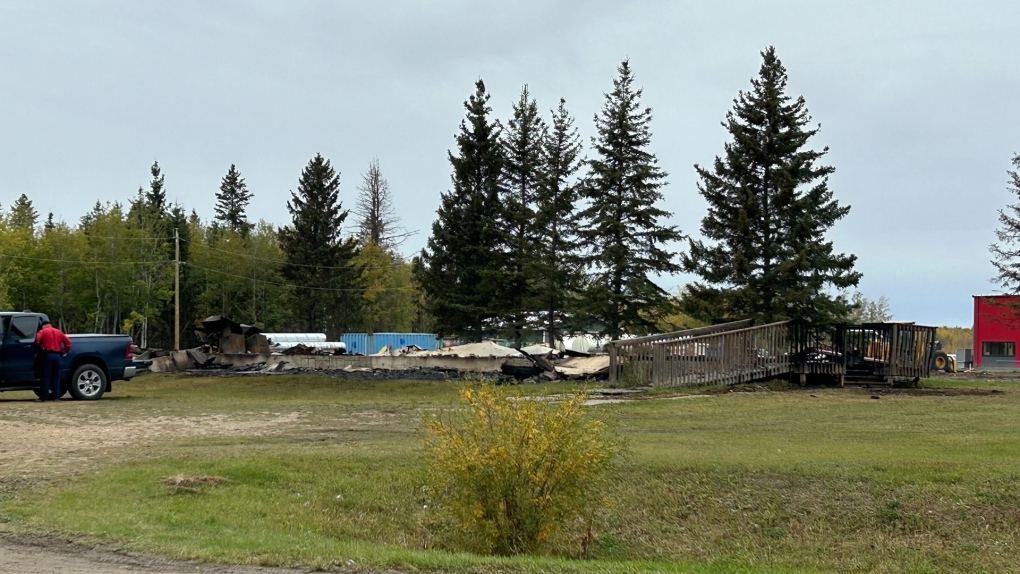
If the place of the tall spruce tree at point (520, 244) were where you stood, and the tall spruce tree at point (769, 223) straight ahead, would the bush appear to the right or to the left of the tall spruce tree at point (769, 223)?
right

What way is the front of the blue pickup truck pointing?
to the viewer's left

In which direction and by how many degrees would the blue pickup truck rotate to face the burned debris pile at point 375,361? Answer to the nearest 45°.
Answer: approximately 135° to its right

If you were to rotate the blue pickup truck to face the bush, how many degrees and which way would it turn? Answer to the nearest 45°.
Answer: approximately 90° to its left

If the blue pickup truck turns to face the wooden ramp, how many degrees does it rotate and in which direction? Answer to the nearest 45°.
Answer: approximately 180°

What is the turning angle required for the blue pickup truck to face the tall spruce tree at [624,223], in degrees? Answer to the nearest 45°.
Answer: approximately 135° to its right
